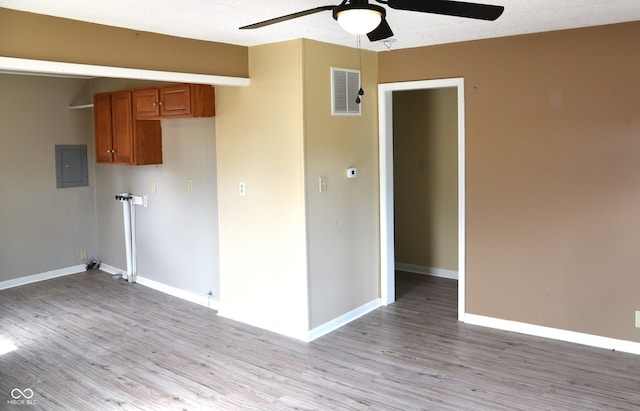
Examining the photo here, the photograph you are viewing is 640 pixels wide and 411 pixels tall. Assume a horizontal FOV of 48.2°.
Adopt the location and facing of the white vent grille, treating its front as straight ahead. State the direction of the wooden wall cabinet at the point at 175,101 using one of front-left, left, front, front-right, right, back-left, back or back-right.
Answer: back-right

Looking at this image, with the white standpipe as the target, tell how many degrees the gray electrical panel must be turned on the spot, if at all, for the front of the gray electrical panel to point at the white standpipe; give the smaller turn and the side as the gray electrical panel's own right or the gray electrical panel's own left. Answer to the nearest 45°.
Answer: approximately 45° to the gray electrical panel's own left

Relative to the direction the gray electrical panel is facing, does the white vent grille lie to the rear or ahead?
ahead

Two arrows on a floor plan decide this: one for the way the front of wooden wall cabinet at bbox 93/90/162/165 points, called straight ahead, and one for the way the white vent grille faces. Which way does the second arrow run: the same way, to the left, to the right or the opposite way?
to the left

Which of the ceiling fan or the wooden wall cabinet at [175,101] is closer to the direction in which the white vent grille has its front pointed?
the ceiling fan

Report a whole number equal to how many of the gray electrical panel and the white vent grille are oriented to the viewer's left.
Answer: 0

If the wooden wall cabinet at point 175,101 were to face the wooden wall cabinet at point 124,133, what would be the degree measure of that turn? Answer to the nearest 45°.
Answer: approximately 90° to its right

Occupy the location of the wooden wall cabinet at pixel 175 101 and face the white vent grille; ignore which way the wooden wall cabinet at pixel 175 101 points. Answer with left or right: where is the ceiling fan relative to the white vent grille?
right
